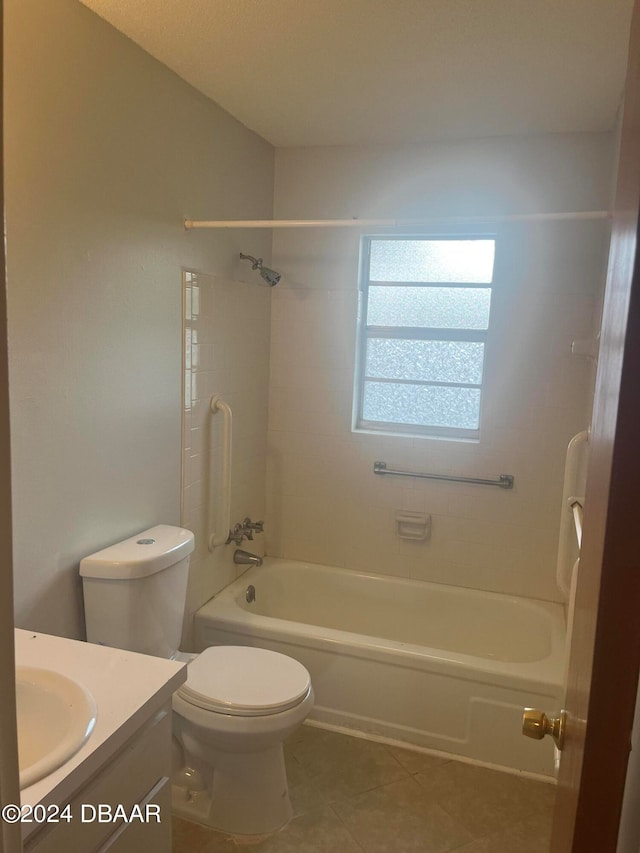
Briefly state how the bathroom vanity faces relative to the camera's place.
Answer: facing the viewer and to the right of the viewer

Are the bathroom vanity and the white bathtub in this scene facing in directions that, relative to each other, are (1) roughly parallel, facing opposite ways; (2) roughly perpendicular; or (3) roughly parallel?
roughly perpendicular

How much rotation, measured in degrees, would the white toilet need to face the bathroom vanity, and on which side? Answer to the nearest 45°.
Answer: approximately 45° to its right

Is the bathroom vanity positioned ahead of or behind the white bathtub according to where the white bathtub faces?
ahead

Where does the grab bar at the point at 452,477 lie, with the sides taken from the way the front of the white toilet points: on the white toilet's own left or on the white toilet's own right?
on the white toilet's own left

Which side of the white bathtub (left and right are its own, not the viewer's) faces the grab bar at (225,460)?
right

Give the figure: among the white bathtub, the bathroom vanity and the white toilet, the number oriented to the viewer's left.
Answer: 0

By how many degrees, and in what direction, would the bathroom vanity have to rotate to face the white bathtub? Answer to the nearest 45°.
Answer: approximately 90° to its left

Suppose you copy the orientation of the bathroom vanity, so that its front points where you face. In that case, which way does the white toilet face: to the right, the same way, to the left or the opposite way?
the same way

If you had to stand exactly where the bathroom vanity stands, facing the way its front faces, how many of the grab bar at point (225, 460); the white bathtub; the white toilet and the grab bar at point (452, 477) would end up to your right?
0

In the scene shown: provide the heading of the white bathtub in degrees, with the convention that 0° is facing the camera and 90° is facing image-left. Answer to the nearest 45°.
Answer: approximately 0°
